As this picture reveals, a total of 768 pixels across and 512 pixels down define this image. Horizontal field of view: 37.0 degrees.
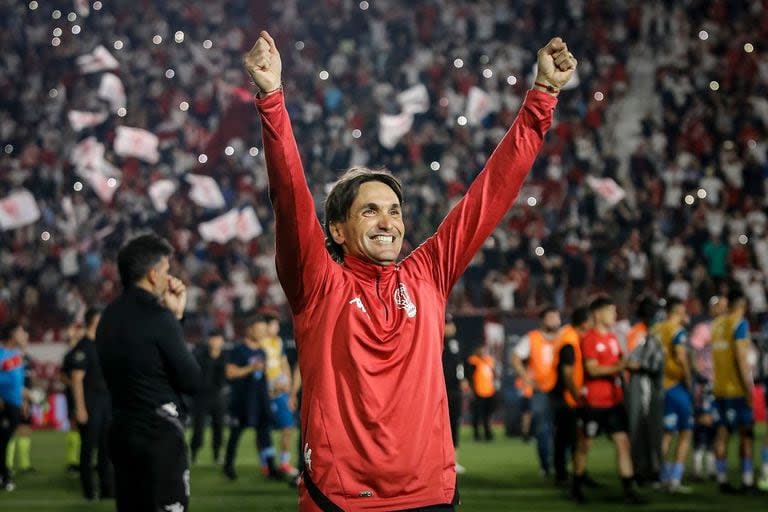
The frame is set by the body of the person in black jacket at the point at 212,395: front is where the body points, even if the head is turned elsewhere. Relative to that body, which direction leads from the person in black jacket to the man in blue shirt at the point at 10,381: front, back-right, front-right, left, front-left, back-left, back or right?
front-right

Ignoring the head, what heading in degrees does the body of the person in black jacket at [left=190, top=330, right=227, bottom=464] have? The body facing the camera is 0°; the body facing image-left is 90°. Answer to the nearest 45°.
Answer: approximately 0°

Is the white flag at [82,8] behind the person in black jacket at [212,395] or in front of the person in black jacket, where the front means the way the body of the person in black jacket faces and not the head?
behind

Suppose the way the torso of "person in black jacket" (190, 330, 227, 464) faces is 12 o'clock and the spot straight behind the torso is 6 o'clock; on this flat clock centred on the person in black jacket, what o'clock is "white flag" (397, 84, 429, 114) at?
The white flag is roughly at 7 o'clock from the person in black jacket.

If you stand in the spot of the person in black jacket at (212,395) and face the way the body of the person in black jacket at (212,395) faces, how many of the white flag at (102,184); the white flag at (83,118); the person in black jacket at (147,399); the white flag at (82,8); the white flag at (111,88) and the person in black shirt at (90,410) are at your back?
4

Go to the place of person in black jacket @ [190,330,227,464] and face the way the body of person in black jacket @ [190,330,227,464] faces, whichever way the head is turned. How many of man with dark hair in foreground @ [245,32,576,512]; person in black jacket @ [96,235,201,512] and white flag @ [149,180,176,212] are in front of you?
2

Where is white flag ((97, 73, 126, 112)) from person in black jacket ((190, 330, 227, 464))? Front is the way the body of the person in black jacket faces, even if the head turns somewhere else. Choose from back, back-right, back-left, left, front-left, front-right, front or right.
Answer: back

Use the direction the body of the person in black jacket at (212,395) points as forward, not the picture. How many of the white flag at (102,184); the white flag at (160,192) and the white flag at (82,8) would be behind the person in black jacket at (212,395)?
3

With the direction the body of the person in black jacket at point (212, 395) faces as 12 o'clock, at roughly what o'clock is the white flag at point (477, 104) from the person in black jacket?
The white flag is roughly at 7 o'clock from the person in black jacket.

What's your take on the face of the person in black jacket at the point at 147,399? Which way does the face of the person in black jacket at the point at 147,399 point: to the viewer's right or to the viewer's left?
to the viewer's right

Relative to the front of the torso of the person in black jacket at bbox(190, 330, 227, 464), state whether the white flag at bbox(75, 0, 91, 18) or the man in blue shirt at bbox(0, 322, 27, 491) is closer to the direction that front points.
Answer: the man in blue shirt

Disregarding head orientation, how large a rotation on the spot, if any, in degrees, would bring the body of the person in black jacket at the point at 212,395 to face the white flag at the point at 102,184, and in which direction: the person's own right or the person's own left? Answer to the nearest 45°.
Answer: approximately 180°

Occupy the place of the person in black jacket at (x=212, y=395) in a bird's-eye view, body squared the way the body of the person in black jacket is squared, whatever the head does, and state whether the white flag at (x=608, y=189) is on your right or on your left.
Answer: on your left

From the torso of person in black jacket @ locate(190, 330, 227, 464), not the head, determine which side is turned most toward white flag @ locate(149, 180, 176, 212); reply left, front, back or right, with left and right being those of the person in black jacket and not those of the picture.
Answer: back

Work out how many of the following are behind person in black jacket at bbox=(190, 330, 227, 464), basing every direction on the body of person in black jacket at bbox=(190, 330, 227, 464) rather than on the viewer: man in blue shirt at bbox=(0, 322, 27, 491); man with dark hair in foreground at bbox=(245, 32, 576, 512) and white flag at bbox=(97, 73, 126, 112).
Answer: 1
